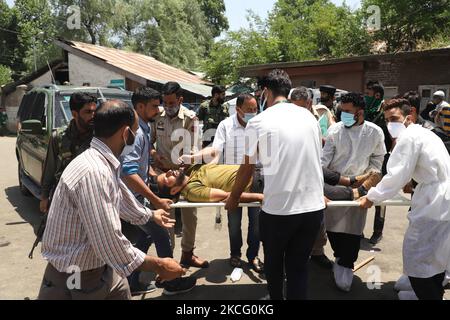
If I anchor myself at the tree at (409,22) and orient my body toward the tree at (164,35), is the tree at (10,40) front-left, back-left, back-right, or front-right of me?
front-left

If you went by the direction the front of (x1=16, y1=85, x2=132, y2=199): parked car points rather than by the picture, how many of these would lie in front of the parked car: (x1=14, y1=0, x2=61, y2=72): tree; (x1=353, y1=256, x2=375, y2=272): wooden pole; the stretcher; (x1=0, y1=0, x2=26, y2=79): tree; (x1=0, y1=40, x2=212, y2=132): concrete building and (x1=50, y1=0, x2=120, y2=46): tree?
2

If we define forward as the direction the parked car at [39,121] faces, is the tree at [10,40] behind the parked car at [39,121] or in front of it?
behind

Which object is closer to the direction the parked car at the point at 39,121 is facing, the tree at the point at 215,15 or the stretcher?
the stretcher
